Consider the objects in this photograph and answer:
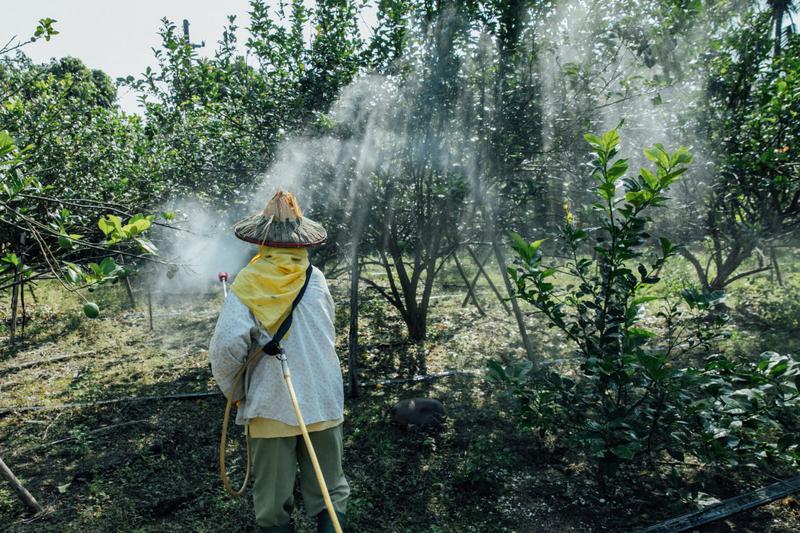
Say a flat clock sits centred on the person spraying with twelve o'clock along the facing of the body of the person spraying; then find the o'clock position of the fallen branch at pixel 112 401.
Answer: The fallen branch is roughly at 11 o'clock from the person spraying.

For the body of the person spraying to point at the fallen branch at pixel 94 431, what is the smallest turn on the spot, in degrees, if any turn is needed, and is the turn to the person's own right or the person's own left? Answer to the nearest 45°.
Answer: approximately 45° to the person's own left

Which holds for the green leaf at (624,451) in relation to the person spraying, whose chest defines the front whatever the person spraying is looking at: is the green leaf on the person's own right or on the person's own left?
on the person's own right

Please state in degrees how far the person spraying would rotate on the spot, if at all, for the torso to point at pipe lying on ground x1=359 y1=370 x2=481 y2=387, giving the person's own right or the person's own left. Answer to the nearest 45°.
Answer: approximately 45° to the person's own right

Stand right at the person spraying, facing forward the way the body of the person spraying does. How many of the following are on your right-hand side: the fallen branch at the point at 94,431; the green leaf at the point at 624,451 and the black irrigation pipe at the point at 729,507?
2

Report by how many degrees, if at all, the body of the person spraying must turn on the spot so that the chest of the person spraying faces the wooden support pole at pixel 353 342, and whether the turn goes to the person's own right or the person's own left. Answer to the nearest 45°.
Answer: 0° — they already face it

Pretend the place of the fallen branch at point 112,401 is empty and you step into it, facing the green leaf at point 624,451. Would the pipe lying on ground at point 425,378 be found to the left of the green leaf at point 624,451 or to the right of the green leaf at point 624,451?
left

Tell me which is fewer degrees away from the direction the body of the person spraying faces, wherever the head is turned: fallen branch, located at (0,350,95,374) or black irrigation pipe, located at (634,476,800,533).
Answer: the fallen branch

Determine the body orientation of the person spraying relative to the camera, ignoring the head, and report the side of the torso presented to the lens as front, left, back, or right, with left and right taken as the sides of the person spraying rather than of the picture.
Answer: back

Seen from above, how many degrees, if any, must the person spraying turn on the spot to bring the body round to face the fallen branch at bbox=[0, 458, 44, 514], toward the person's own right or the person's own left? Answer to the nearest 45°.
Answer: approximately 45° to the person's own left

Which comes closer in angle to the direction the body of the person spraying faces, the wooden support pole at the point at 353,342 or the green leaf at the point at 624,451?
the wooden support pole

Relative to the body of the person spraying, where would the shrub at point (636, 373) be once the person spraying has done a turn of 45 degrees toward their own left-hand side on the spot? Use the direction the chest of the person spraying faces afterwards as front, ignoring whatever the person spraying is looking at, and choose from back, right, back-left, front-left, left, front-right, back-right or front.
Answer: back-right

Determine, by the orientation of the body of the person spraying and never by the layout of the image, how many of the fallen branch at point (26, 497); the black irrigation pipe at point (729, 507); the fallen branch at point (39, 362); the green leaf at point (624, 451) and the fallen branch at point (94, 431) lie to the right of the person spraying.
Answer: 2

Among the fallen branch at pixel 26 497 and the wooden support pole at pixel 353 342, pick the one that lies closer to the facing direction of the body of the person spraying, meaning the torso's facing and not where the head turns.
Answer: the wooden support pole

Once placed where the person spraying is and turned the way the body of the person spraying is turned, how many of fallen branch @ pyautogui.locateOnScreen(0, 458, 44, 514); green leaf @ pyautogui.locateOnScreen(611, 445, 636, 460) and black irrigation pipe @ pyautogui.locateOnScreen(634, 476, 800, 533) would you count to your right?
2

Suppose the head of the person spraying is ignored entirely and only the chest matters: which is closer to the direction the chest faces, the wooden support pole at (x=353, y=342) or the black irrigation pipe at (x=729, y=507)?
the wooden support pole

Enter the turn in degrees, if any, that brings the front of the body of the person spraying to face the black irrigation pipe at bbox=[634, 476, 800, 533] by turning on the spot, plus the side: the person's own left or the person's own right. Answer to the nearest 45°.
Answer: approximately 90° to the person's own right
